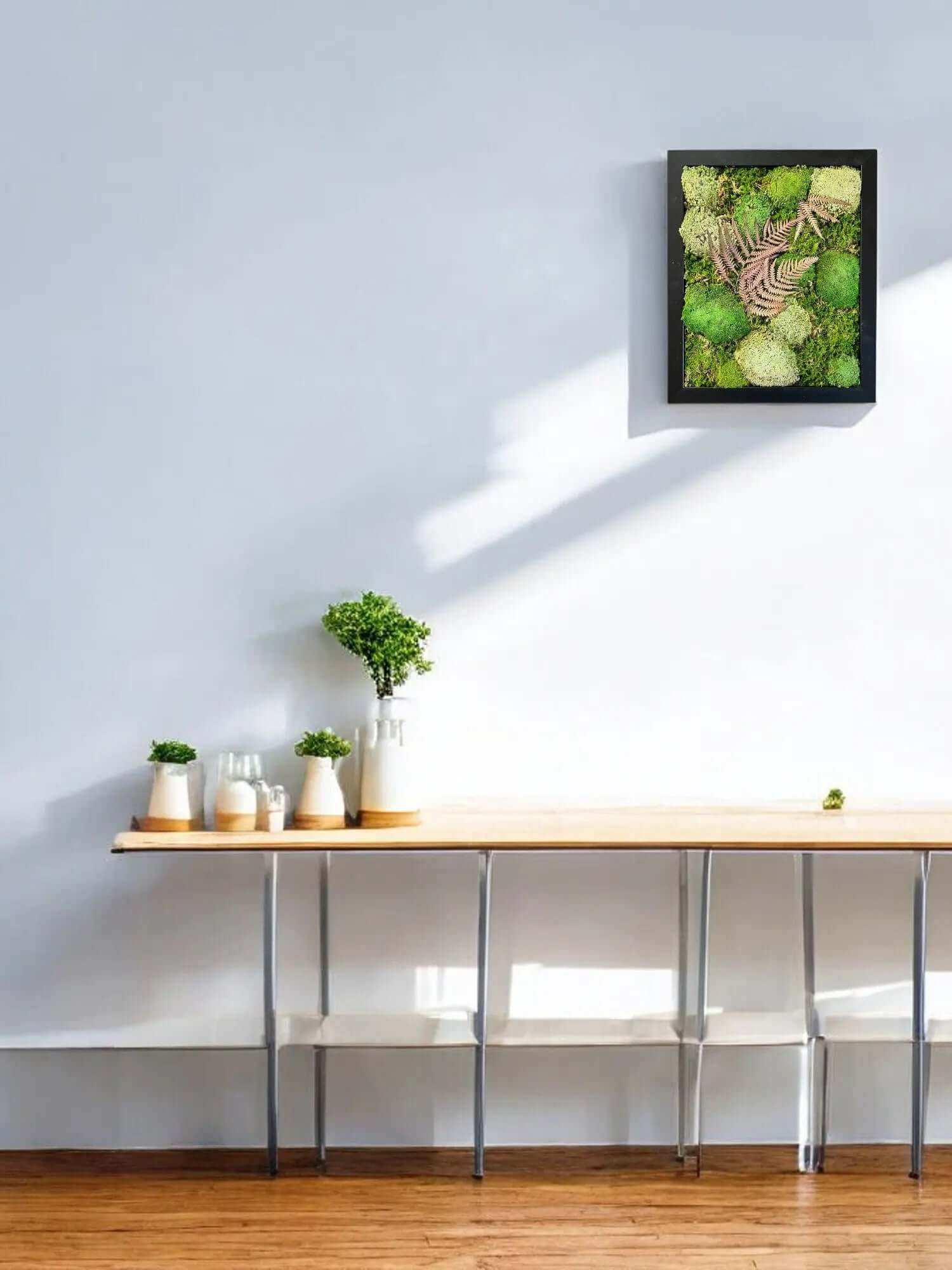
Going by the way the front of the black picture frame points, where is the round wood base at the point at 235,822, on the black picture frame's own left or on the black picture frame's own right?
on the black picture frame's own right

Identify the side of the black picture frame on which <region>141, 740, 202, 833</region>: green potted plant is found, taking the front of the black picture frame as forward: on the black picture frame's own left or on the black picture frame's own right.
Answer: on the black picture frame's own right

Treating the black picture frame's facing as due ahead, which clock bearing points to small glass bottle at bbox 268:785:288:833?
The small glass bottle is roughly at 2 o'clock from the black picture frame.

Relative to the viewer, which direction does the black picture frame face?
toward the camera

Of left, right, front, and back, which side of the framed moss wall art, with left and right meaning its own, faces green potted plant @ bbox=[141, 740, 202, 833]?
right
